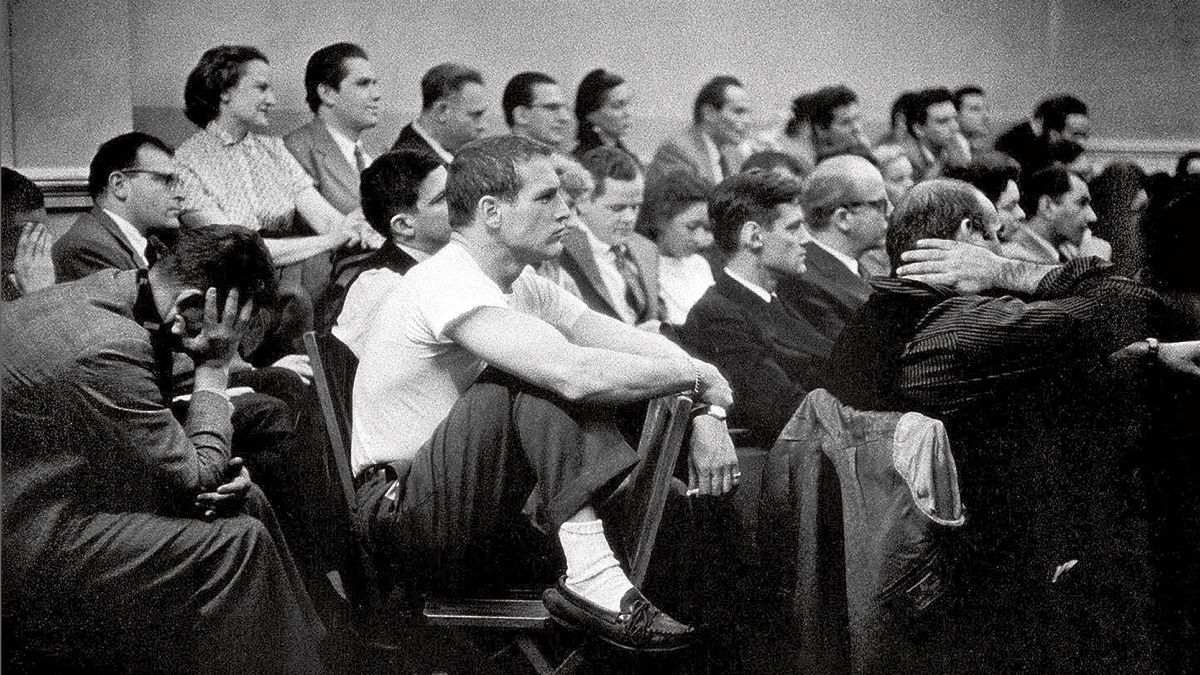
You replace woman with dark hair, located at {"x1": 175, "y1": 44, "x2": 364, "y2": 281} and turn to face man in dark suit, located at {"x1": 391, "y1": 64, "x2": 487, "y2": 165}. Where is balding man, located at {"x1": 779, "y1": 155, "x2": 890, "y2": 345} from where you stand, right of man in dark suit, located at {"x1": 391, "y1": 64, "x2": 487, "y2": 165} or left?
right

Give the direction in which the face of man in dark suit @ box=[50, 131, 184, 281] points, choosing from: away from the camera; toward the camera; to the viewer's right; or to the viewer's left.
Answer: to the viewer's right

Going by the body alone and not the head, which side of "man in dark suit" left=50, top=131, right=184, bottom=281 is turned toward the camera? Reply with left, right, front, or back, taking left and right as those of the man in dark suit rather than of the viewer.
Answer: right

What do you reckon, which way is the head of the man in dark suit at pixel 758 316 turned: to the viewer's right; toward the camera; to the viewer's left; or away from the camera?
to the viewer's right

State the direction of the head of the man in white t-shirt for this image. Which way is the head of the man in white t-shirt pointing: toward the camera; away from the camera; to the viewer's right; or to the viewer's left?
to the viewer's right

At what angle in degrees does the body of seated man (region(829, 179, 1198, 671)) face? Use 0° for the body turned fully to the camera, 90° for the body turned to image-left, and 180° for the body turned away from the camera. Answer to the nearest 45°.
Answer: approximately 225°

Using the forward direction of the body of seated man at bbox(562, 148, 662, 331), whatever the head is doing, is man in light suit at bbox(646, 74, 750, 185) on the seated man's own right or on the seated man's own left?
on the seated man's own left

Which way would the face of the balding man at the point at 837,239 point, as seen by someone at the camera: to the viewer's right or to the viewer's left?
to the viewer's right

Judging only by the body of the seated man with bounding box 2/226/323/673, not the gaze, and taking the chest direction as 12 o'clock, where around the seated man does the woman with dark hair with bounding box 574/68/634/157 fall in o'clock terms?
The woman with dark hair is roughly at 10 o'clock from the seated man.

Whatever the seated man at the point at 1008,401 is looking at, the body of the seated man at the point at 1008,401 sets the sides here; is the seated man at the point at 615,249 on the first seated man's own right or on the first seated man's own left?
on the first seated man's own left

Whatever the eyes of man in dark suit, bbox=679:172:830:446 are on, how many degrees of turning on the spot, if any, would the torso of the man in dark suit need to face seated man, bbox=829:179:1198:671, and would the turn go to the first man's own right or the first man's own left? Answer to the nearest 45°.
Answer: approximately 45° to the first man's own right

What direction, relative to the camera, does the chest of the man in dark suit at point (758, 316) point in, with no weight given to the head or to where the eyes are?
to the viewer's right
